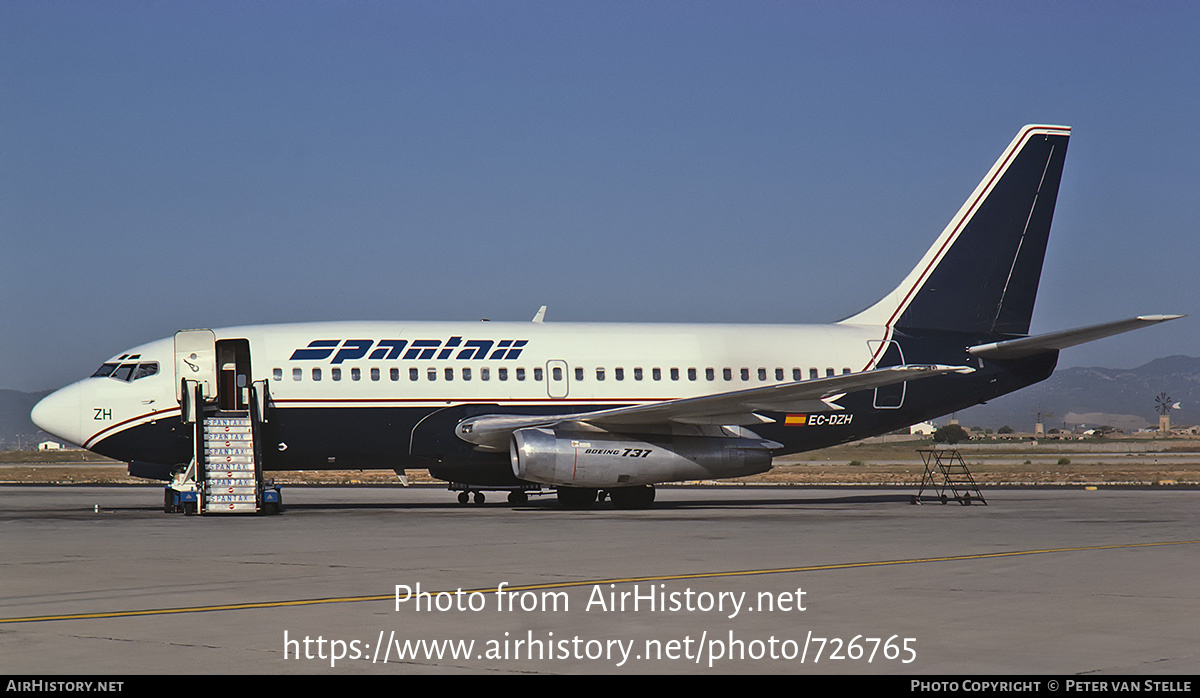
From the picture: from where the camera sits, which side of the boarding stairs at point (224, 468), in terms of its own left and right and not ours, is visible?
front

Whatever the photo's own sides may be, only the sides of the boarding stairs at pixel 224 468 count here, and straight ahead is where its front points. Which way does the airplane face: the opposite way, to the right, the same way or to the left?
to the right

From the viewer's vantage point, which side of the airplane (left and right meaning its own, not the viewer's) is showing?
left
